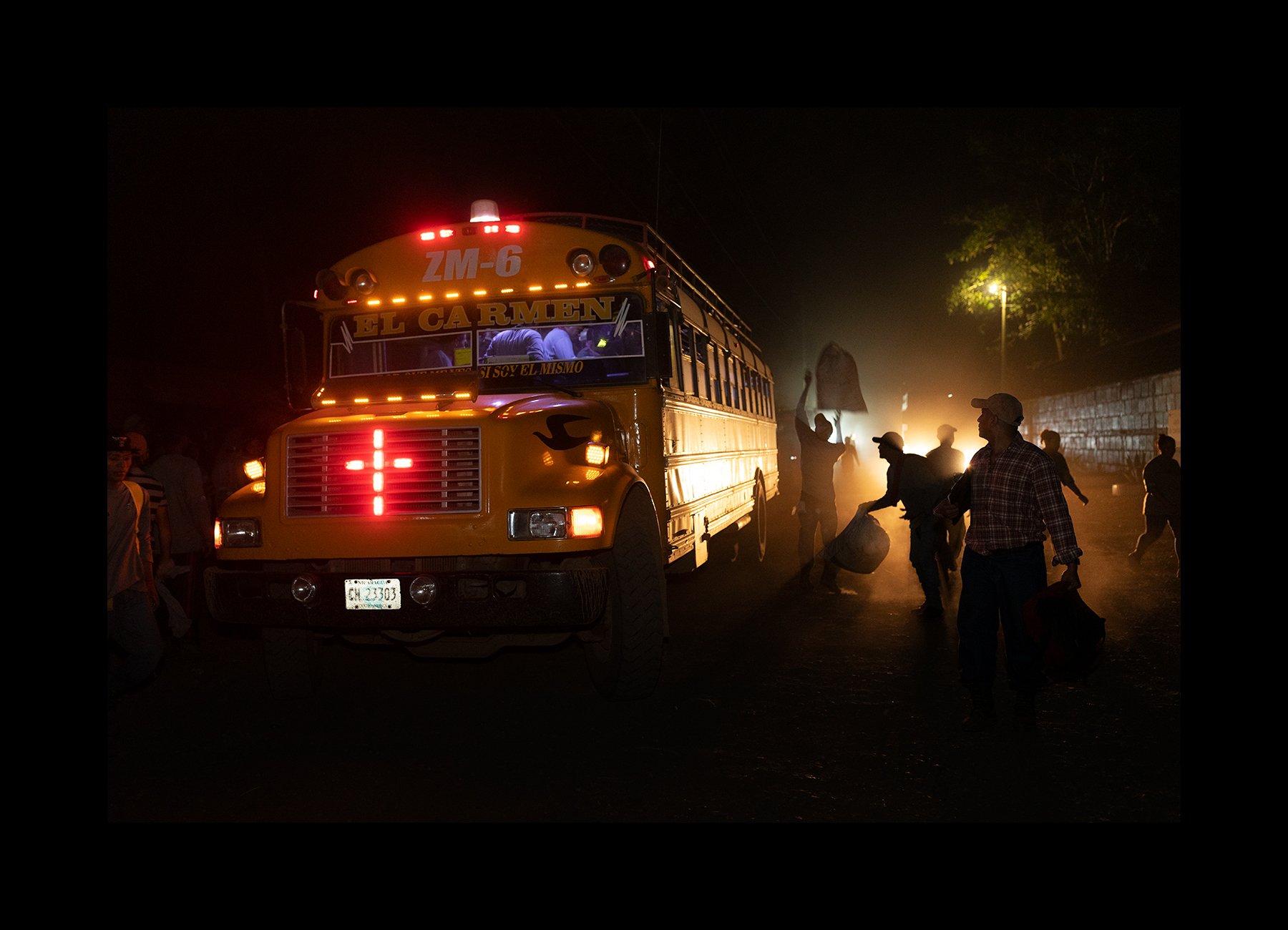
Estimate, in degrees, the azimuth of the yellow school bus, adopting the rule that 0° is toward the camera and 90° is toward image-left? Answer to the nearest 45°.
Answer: approximately 45°

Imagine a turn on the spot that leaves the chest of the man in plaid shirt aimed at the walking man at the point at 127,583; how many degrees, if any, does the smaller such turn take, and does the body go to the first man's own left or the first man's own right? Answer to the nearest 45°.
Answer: approximately 45° to the first man's own right

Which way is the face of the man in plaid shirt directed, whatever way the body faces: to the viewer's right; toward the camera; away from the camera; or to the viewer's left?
to the viewer's left

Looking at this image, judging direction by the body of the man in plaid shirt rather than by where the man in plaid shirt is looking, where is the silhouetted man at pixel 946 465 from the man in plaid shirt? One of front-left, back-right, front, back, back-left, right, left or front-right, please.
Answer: back-right

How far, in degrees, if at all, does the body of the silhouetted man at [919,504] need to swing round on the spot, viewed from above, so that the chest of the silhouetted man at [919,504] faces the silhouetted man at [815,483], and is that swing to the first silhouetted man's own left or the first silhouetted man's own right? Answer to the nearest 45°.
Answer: approximately 45° to the first silhouetted man's own right

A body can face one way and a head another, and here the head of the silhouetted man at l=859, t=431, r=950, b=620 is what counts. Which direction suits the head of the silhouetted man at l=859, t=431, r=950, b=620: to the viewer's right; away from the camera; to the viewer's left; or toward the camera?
to the viewer's left

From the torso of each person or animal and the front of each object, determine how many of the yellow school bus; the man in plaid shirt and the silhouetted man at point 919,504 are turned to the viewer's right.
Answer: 0

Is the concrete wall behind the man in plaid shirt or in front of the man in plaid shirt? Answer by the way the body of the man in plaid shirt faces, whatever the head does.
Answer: behind

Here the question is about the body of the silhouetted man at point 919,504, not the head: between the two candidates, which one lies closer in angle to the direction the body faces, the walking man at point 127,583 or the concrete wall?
the walking man

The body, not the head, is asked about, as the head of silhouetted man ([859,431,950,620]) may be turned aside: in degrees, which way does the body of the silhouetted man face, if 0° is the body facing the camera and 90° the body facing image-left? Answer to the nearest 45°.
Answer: approximately 90°

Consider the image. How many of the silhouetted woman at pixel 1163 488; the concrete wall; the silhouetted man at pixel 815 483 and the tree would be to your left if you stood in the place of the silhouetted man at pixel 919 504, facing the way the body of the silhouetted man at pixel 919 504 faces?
0

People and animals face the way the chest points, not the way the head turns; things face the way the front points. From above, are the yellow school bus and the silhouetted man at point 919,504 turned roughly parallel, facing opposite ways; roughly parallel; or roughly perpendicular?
roughly perpendicular

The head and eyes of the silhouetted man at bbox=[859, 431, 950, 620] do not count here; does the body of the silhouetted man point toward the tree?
no
